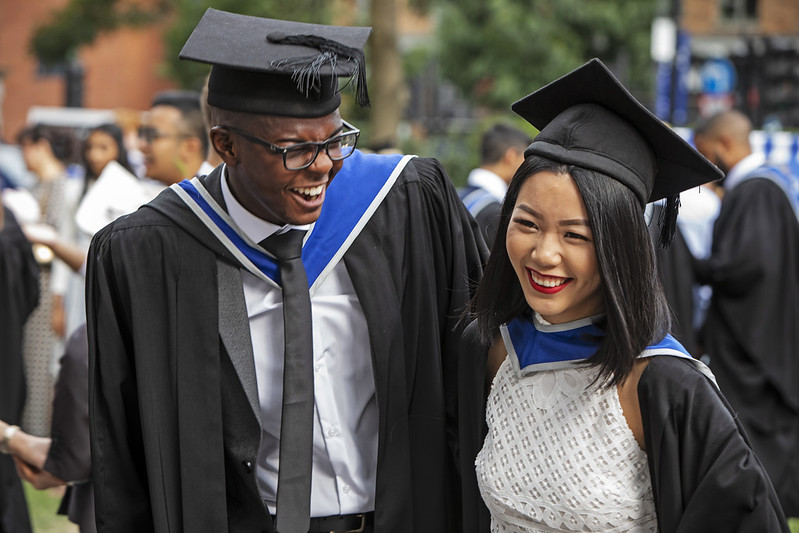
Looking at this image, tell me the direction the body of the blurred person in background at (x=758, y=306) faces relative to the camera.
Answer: to the viewer's left

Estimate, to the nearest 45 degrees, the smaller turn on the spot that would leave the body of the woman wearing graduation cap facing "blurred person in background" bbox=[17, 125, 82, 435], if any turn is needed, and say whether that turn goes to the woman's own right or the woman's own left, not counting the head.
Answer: approximately 90° to the woman's own right

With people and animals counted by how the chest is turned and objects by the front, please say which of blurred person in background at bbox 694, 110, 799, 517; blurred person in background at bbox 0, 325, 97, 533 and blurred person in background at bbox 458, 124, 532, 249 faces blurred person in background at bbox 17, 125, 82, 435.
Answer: blurred person in background at bbox 694, 110, 799, 517

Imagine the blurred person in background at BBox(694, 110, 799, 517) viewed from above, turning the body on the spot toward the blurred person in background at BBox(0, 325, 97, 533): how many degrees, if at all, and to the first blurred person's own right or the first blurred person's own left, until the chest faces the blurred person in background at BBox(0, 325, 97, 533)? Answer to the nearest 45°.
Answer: approximately 45° to the first blurred person's own left

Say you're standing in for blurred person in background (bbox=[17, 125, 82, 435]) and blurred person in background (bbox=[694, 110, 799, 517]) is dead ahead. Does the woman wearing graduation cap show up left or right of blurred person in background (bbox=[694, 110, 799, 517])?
right
